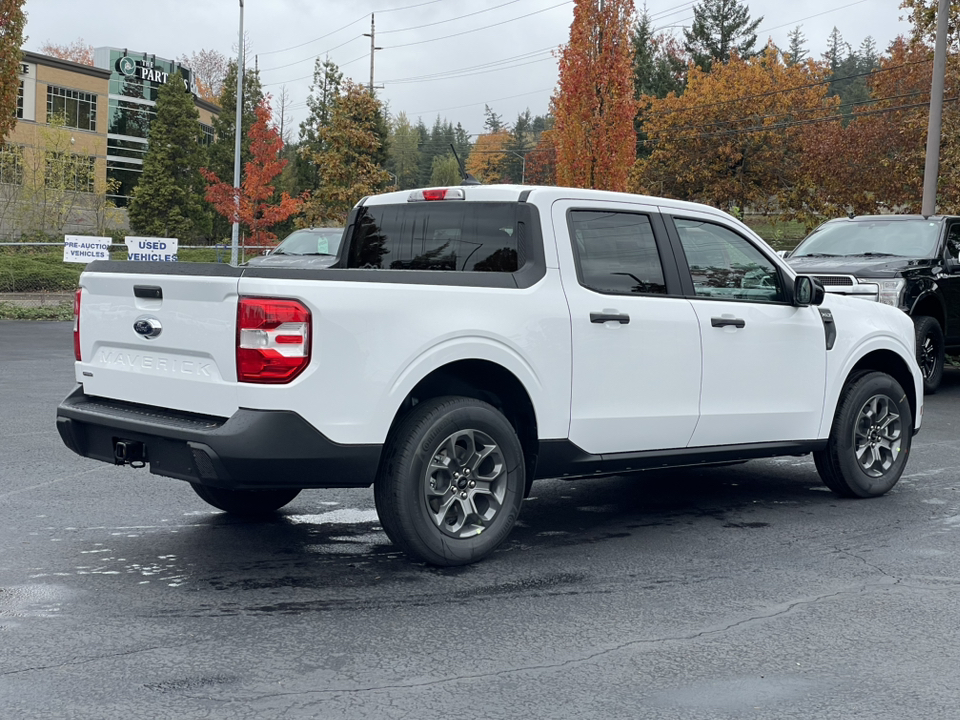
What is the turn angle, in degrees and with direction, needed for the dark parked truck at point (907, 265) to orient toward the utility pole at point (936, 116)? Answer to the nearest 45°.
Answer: approximately 135° to its right

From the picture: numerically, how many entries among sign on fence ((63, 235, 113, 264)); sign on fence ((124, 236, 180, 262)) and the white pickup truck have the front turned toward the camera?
2

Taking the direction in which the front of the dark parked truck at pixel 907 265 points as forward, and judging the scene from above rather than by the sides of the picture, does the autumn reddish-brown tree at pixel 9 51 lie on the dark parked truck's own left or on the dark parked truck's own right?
on the dark parked truck's own right

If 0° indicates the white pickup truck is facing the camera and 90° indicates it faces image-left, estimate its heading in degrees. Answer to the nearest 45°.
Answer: approximately 225°

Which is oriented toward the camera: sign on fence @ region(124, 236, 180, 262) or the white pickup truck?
the sign on fence

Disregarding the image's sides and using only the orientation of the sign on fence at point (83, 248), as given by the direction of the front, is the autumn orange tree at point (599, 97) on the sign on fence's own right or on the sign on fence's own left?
on the sign on fence's own left

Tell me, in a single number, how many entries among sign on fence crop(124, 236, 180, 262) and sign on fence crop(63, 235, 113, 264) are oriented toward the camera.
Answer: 2

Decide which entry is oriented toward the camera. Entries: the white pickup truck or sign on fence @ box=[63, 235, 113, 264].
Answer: the sign on fence

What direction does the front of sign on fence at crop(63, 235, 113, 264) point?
toward the camera

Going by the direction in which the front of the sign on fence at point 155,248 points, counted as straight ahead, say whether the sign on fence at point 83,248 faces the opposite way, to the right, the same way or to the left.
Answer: the same way

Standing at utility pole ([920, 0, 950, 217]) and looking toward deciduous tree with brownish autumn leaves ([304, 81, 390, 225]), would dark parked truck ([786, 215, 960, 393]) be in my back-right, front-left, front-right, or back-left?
back-left

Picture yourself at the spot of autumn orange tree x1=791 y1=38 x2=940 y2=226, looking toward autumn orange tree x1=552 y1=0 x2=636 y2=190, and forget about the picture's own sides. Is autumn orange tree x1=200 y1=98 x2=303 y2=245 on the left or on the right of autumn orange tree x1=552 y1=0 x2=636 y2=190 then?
right

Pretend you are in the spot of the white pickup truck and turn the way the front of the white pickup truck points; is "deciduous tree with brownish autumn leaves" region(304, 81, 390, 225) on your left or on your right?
on your left

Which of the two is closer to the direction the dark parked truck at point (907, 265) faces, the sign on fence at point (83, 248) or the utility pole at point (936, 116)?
the sign on fence

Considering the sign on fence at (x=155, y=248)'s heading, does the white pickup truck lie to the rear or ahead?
ahead

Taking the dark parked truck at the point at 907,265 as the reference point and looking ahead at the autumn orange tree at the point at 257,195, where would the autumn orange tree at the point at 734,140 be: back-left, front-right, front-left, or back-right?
front-right

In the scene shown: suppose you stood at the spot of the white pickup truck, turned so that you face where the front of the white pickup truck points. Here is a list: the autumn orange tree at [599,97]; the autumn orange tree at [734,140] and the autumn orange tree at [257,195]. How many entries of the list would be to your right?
0

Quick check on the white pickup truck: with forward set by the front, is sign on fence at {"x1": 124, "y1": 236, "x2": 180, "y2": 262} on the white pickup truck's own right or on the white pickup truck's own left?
on the white pickup truck's own left

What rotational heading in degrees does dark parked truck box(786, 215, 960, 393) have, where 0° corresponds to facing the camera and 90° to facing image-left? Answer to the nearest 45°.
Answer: approximately 45°

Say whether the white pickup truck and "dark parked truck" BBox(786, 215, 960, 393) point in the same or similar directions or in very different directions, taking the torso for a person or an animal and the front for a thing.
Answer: very different directions
